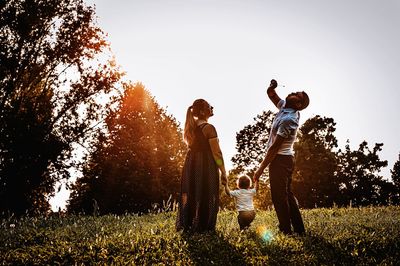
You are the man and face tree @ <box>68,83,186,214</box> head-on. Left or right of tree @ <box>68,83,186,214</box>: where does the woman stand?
left

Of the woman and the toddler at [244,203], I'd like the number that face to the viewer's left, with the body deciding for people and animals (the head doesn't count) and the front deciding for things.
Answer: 0

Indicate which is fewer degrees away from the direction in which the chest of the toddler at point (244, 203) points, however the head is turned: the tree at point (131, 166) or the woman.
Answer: the tree

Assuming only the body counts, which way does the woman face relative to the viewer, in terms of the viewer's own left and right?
facing away from the viewer and to the right of the viewer

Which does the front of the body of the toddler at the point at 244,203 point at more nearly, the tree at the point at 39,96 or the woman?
the tree

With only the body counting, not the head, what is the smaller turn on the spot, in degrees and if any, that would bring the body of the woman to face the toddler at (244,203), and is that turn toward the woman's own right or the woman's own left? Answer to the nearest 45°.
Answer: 0° — they already face them

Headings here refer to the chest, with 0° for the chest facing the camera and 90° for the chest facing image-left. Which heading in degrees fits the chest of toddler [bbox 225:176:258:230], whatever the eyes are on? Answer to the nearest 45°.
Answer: approximately 180°
